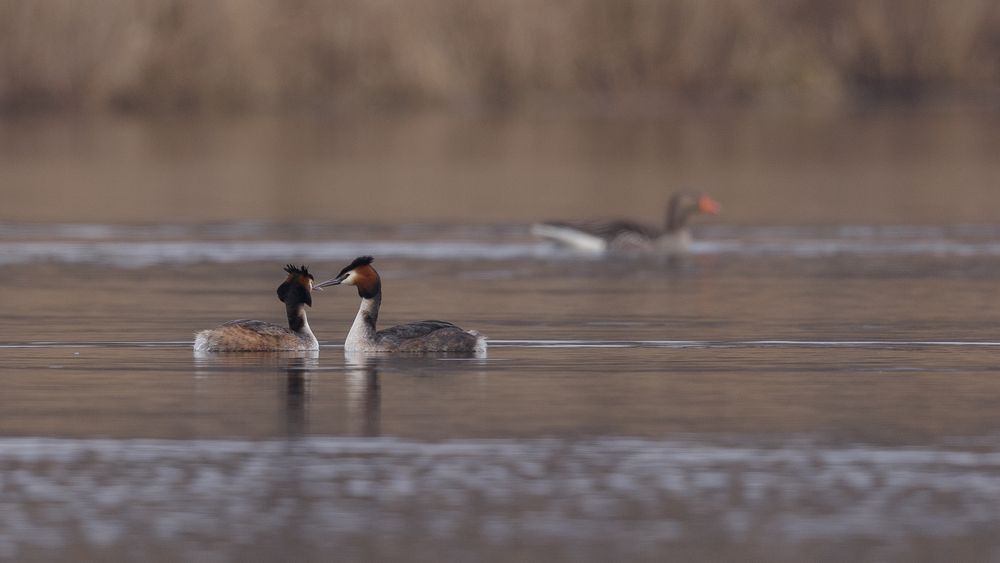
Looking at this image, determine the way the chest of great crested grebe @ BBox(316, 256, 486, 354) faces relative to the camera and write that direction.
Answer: to the viewer's left

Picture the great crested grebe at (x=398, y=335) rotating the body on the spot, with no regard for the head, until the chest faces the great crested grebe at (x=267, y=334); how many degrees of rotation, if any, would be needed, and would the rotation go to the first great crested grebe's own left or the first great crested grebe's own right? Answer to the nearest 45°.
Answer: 0° — it already faces it

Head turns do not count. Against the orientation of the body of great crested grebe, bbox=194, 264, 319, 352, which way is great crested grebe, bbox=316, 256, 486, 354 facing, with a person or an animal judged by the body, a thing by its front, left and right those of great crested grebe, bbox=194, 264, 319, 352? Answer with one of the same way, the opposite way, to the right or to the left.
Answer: the opposite way

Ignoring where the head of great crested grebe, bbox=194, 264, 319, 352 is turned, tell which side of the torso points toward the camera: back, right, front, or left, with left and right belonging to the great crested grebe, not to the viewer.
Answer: right

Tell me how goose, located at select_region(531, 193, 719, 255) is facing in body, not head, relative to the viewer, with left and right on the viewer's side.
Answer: facing to the right of the viewer
